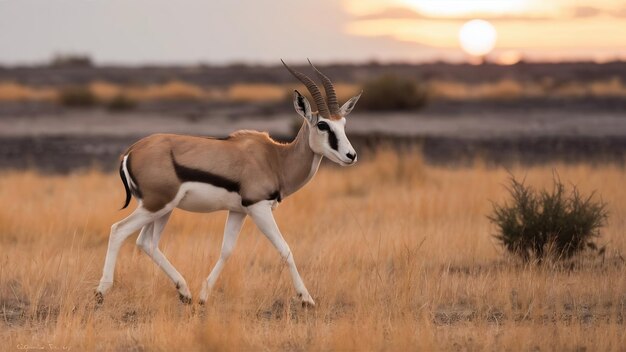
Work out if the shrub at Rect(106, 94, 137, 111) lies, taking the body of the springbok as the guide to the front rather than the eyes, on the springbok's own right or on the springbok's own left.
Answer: on the springbok's own left

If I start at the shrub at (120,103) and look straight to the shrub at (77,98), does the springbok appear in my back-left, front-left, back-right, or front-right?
back-left

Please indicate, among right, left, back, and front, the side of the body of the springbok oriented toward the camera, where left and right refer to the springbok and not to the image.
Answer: right

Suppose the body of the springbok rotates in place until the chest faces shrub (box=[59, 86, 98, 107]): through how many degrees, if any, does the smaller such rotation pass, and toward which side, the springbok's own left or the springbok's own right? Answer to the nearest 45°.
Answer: approximately 90° to the springbok's own left

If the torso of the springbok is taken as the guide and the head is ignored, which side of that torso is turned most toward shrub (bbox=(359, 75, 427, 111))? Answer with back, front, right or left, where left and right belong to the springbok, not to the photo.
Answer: left

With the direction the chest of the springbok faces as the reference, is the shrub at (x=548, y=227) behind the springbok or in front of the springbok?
in front
